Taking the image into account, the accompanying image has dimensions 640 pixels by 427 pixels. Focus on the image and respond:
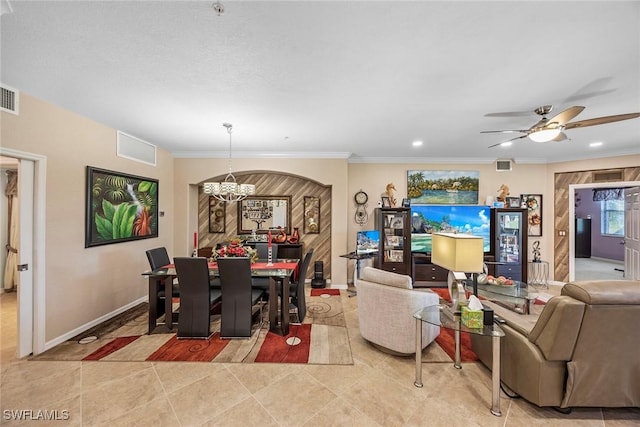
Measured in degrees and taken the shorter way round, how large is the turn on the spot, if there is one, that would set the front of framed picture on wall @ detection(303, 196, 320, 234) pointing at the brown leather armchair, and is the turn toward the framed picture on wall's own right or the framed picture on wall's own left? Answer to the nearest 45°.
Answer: approximately 45° to the framed picture on wall's own left

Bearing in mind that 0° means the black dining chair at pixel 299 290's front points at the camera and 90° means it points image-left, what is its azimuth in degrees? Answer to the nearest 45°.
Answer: approximately 90°

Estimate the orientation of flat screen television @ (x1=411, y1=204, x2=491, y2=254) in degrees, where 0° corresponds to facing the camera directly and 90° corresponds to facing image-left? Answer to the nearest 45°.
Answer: approximately 0°

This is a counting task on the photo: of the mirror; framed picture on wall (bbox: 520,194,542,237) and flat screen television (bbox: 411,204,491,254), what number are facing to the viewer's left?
0

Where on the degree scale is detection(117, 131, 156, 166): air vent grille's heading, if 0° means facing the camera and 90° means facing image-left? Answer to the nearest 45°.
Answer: approximately 315°

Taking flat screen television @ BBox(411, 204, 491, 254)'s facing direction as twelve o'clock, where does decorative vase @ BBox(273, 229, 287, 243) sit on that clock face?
The decorative vase is roughly at 2 o'clock from the flat screen television.

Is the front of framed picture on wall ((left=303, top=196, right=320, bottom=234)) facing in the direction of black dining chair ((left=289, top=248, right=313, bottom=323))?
yes

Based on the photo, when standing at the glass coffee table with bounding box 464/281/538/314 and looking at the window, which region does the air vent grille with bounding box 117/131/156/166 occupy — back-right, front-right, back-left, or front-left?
back-left

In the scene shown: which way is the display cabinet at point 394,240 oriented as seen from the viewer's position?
toward the camera

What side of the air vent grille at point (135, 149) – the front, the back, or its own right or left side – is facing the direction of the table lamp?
front

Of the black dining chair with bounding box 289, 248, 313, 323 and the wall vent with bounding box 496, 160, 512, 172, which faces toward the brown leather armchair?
the wall vent

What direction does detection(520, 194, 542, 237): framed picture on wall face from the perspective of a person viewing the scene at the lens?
facing the viewer

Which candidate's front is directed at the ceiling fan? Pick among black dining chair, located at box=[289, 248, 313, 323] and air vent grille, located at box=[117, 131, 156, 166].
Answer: the air vent grille

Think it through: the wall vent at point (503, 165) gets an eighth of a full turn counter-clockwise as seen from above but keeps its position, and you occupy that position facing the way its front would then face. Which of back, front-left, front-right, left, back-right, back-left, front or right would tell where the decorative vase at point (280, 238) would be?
right

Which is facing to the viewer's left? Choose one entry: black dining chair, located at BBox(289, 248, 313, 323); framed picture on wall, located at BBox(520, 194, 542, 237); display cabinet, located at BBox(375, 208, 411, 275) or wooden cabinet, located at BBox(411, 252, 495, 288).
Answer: the black dining chair

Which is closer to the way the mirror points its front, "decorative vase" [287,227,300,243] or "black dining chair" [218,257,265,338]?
the black dining chair

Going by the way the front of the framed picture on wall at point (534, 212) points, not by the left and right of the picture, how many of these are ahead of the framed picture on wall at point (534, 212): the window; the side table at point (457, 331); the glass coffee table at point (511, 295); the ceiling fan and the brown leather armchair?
4

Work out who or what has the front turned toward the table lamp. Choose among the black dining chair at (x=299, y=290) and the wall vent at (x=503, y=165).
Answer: the wall vent

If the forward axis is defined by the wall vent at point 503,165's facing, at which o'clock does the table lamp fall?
The table lamp is roughly at 12 o'clock from the wall vent.
